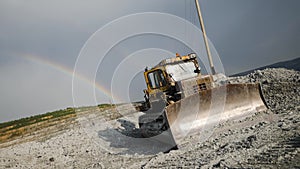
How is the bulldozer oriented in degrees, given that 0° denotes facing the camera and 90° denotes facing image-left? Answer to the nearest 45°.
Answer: approximately 315°
